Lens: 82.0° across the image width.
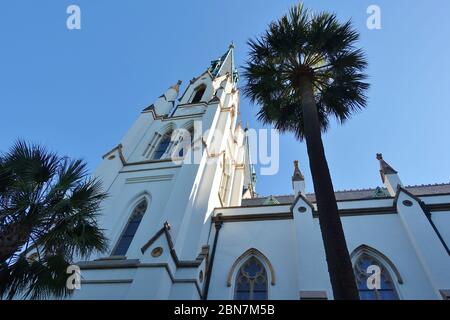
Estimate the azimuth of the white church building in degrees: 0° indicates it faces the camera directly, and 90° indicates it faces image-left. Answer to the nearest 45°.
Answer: approximately 90°

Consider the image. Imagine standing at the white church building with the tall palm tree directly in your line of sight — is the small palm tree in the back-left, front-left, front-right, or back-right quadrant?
front-right

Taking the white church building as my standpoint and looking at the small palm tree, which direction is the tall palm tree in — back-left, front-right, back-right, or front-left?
front-left

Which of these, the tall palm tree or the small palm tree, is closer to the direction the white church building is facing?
the small palm tree

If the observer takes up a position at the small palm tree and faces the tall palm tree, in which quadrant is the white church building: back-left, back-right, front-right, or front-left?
front-left

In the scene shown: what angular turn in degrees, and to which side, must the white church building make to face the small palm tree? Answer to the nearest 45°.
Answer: approximately 45° to its left
